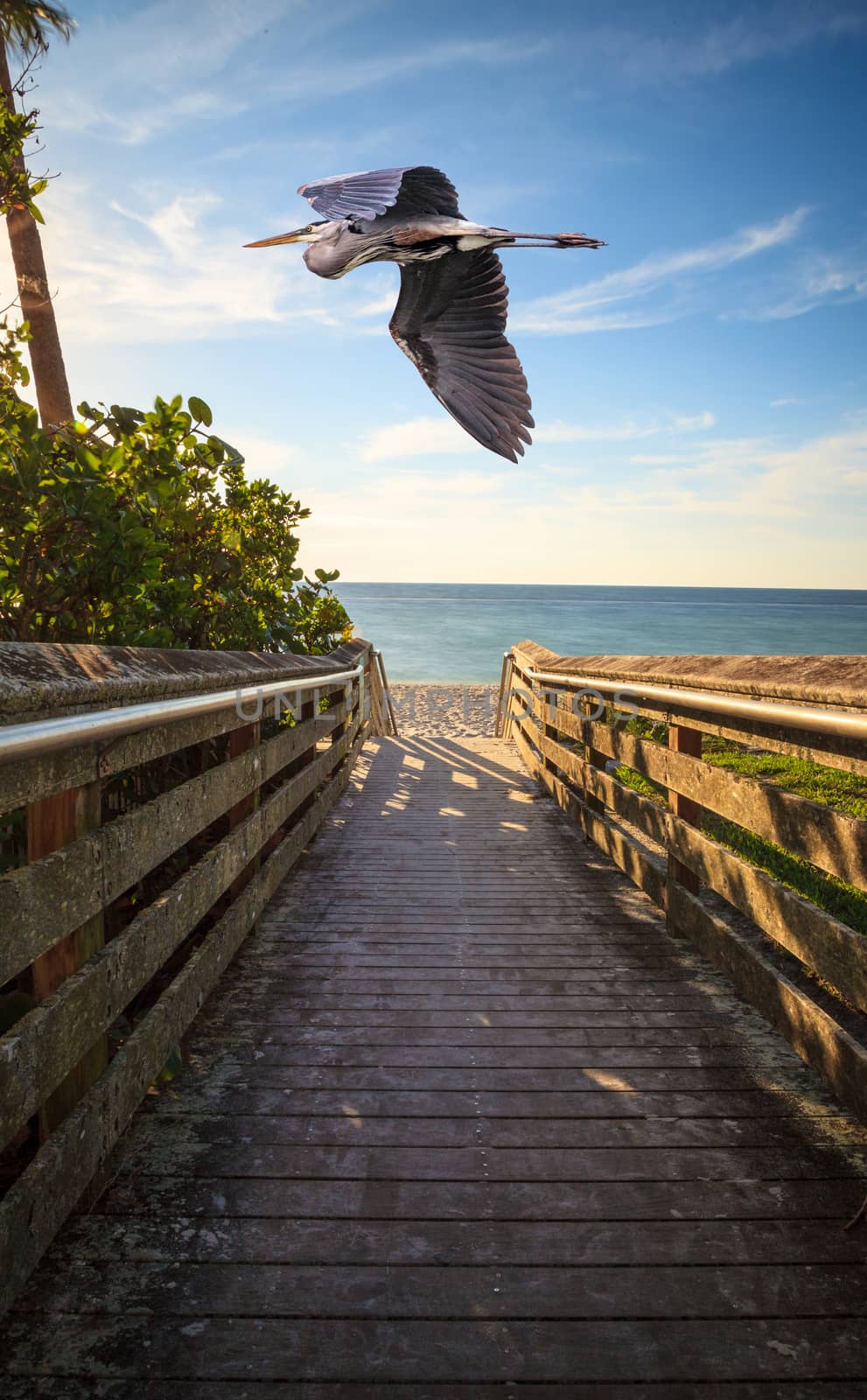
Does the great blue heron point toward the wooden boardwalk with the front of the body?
no

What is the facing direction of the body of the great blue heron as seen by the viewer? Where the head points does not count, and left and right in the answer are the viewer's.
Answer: facing to the left of the viewer
